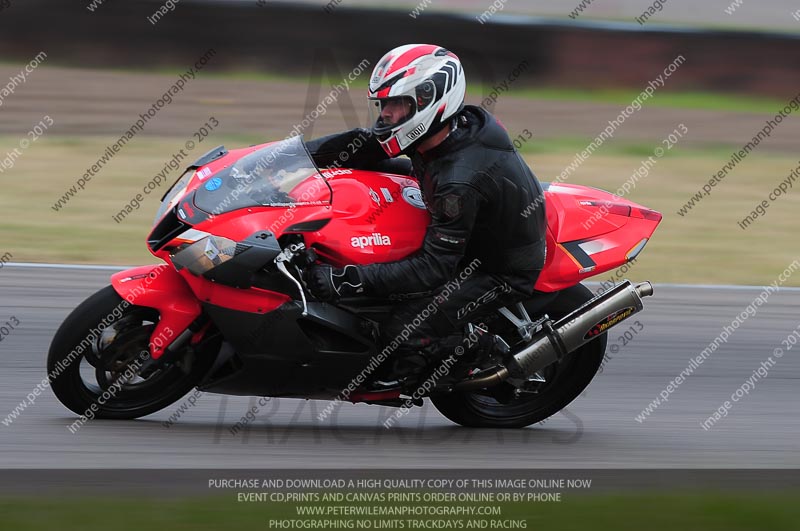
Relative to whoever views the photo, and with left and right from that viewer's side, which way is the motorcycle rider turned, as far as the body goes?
facing to the left of the viewer

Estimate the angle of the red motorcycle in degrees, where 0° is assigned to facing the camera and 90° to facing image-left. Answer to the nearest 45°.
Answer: approximately 90°

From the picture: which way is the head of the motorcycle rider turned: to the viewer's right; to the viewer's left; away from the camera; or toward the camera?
to the viewer's left
